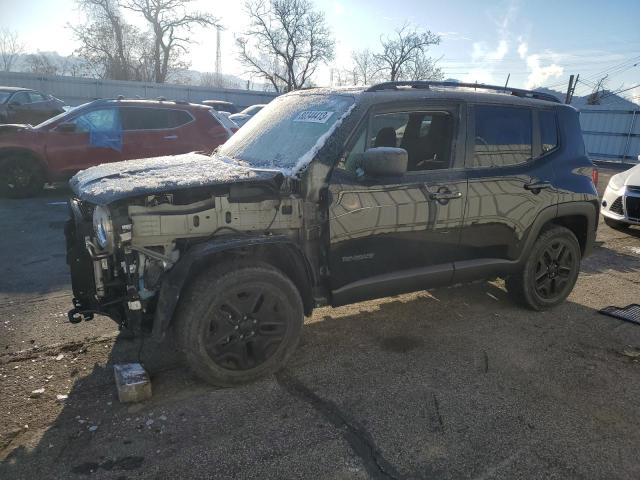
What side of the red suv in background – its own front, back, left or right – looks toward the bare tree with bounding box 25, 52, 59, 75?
right

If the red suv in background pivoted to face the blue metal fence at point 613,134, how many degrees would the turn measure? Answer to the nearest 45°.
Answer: approximately 180°

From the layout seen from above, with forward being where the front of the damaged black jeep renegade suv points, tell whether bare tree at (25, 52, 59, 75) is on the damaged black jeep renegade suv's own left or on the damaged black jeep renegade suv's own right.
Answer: on the damaged black jeep renegade suv's own right

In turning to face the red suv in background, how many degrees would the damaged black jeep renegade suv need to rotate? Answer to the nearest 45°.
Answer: approximately 90° to its right

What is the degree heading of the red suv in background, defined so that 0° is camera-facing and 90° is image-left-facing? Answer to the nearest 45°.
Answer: approximately 90°

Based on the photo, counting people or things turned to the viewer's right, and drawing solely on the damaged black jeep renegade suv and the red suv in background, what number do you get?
0

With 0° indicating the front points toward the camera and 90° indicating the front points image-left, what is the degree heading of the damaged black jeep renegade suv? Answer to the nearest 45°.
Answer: approximately 45°

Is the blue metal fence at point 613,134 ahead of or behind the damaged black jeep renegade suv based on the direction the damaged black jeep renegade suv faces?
behind

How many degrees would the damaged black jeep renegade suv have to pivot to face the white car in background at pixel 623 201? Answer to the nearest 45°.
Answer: approximately 180°

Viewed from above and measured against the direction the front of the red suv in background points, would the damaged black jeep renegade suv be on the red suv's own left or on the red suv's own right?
on the red suv's own left
